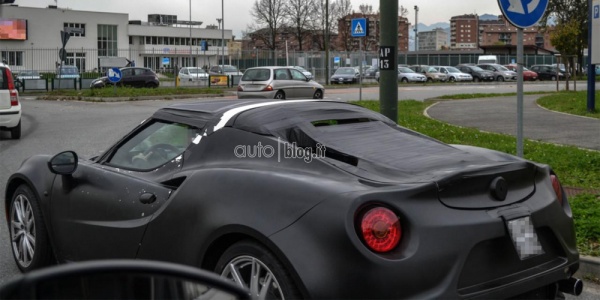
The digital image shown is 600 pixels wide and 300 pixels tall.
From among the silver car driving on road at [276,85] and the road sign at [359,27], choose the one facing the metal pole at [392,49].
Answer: the road sign

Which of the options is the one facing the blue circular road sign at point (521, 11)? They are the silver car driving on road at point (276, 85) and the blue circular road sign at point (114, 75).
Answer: the blue circular road sign at point (114, 75)

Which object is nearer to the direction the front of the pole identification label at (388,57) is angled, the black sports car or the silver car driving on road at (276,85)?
the black sports car

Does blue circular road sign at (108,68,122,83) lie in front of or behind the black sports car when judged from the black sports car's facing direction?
in front

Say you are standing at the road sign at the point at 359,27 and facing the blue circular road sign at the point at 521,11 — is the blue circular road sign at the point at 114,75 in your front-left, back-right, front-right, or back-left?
back-right

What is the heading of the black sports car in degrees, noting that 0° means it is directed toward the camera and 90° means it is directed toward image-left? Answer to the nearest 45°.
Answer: approximately 135°

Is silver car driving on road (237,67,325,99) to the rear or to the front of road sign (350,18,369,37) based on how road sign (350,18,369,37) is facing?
to the rear

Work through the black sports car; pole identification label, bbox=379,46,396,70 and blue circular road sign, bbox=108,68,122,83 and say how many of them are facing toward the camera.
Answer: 2

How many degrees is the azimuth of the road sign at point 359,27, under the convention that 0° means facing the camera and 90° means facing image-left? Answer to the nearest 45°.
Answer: approximately 0°

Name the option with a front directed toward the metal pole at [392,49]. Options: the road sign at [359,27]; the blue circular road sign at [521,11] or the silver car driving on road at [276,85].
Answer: the road sign

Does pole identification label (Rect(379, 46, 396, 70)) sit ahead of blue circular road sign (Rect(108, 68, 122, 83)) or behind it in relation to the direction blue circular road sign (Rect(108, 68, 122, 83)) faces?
ahead

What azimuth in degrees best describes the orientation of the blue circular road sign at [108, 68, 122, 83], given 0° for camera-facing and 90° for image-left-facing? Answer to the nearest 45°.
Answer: approximately 0°
